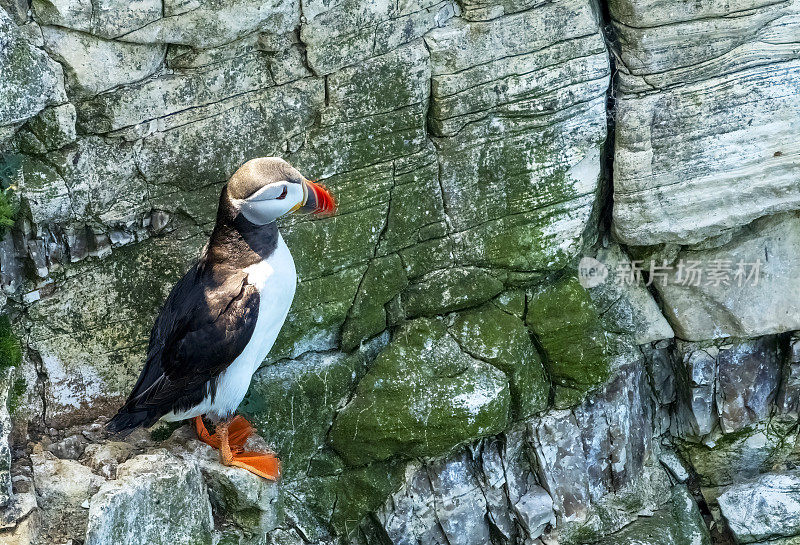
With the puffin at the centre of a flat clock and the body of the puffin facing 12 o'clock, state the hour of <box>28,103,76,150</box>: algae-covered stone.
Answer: The algae-covered stone is roughly at 8 o'clock from the puffin.

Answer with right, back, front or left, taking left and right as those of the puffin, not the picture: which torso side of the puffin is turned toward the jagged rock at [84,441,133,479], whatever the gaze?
back

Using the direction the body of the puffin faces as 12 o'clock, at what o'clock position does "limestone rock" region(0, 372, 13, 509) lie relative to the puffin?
The limestone rock is roughly at 6 o'clock from the puffin.

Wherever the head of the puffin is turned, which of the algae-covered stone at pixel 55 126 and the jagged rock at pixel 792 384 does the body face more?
the jagged rock

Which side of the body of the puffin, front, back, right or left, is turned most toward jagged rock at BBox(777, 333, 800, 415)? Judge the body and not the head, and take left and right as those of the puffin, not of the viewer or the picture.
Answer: front

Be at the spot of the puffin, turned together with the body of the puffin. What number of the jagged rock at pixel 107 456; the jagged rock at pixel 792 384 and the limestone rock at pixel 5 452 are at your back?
2

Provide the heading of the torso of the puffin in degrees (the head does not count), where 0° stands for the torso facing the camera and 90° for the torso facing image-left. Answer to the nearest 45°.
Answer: approximately 270°
